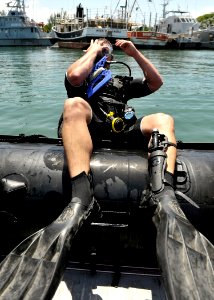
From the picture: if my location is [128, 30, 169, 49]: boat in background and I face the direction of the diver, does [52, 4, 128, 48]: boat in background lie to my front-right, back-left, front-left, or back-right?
back-right
